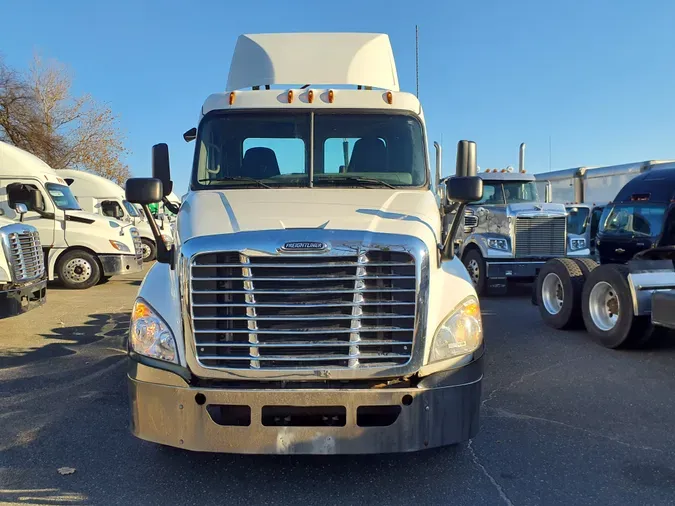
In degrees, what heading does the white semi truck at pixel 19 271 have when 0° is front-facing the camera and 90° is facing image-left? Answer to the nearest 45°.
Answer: approximately 315°

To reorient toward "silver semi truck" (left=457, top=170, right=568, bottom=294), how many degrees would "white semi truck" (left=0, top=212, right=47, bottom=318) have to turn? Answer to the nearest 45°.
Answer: approximately 45° to its left

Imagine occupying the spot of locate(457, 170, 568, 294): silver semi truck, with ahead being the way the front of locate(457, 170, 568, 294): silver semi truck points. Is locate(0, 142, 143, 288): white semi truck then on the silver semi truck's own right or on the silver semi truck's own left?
on the silver semi truck's own right

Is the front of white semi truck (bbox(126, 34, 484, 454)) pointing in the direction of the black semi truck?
no

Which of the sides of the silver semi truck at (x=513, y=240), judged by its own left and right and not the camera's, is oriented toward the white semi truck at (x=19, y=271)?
right

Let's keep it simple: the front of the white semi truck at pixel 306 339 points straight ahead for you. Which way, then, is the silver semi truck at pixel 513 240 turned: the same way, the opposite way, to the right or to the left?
the same way

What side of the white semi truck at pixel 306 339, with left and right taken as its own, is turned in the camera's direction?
front

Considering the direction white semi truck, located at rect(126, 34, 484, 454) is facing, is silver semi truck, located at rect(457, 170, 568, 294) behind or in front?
behind

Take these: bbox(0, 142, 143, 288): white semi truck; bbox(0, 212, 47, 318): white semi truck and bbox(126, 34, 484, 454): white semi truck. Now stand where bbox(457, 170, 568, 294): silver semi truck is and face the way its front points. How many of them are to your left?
0

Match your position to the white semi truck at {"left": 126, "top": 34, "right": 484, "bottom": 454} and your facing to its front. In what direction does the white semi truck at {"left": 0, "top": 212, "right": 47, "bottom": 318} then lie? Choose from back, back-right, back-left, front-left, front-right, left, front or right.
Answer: back-right
